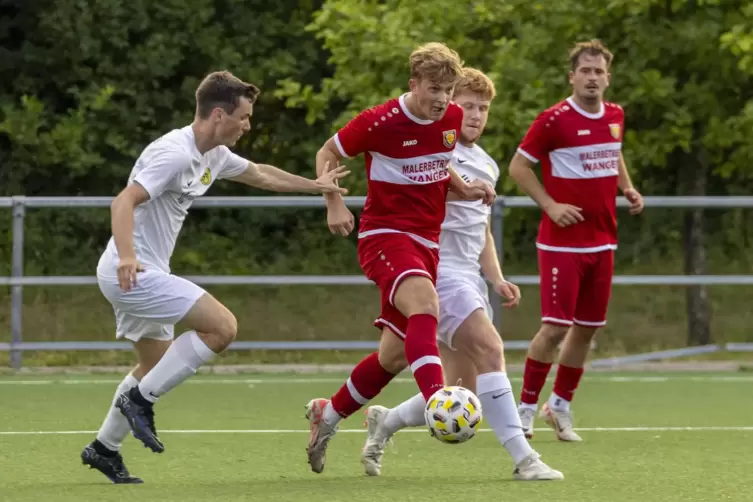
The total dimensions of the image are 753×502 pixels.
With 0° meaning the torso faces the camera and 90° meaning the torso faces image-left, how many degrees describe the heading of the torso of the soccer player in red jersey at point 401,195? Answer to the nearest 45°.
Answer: approximately 315°

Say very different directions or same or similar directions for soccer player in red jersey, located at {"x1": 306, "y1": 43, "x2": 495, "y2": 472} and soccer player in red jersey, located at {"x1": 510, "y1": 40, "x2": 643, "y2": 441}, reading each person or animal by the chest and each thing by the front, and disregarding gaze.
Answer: same or similar directions

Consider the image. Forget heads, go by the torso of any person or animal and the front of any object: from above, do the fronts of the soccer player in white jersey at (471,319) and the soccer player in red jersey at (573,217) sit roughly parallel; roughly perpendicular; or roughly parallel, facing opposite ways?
roughly parallel

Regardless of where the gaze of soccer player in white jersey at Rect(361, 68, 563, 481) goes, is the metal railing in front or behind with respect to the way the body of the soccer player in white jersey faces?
behind

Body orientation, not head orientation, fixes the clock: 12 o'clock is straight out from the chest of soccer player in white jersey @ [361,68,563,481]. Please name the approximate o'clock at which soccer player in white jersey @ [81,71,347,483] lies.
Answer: soccer player in white jersey @ [81,71,347,483] is roughly at 4 o'clock from soccer player in white jersey @ [361,68,563,481].

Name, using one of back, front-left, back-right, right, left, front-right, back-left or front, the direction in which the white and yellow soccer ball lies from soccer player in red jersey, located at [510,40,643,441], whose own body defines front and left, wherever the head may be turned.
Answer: front-right

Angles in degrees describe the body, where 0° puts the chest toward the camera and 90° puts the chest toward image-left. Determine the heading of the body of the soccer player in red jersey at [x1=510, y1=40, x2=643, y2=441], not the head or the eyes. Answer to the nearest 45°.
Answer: approximately 315°

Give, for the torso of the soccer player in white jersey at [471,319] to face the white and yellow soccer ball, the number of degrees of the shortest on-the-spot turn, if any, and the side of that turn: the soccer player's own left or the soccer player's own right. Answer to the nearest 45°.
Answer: approximately 45° to the soccer player's own right

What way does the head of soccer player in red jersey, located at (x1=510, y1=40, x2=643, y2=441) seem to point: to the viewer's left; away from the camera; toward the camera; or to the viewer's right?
toward the camera

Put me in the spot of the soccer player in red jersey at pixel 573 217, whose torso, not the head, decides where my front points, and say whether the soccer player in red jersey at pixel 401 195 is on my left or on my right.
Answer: on my right

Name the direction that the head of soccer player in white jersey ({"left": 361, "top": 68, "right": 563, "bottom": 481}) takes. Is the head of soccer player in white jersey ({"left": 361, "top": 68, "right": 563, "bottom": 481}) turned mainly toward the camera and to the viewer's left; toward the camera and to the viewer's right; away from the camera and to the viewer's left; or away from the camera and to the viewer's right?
toward the camera and to the viewer's left

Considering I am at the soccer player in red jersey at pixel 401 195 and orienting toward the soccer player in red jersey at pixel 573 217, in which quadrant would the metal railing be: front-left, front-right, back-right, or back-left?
front-left

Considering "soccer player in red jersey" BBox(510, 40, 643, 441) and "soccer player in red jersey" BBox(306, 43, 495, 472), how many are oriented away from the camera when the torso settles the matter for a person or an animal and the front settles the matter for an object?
0
